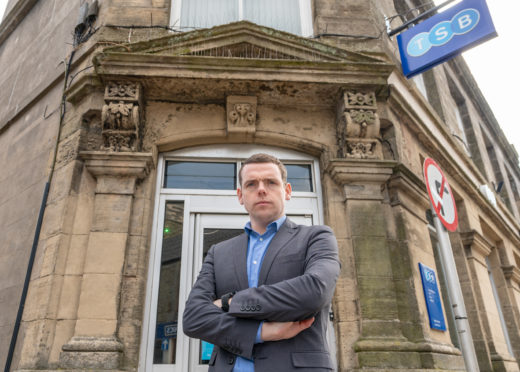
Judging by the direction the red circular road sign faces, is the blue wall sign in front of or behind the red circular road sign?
behind

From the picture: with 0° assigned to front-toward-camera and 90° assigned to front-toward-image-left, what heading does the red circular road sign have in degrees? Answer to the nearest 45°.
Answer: approximately 315°
